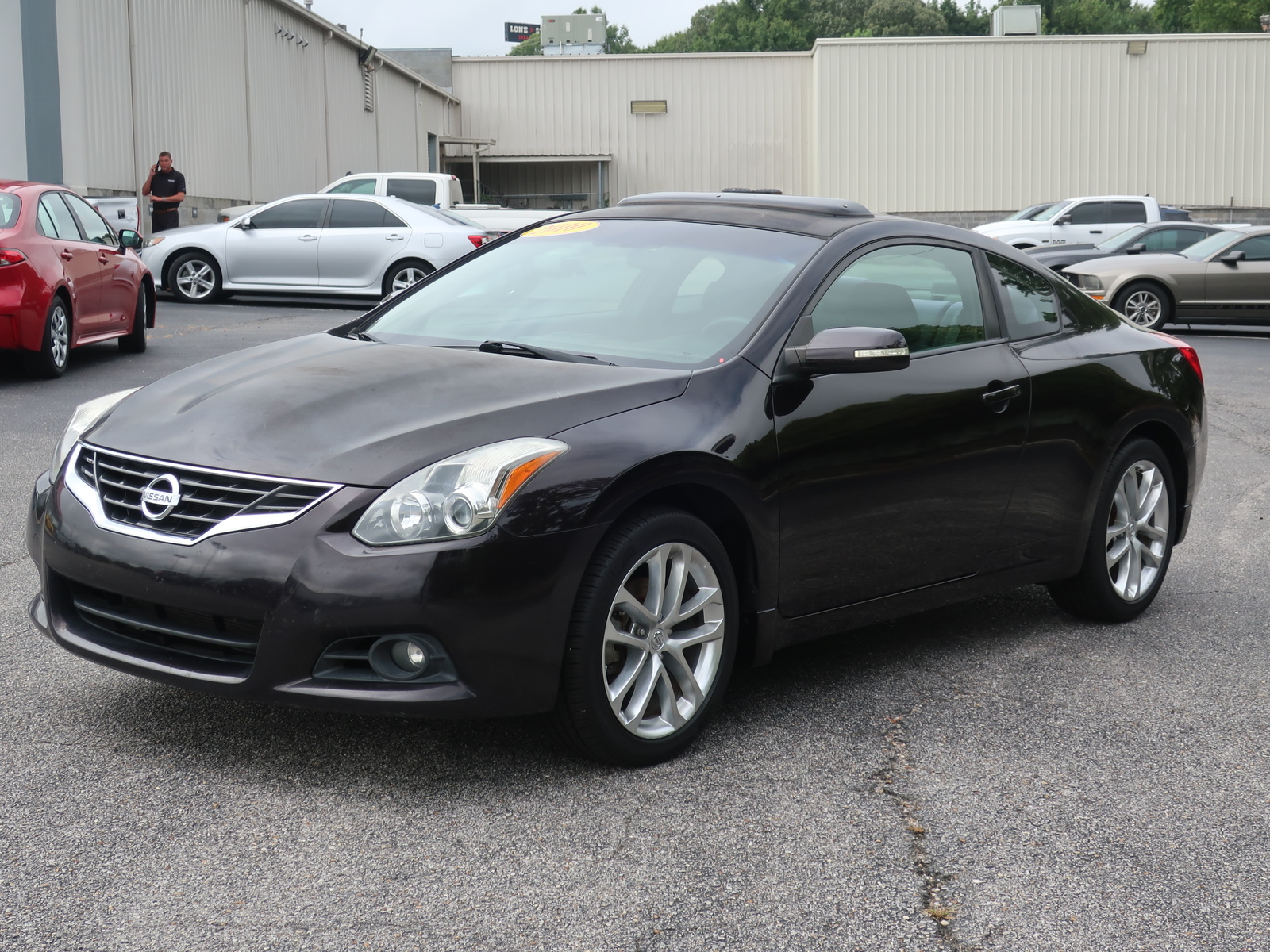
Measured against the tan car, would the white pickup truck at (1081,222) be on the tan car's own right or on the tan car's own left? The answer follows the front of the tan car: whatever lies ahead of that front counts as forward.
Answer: on the tan car's own right

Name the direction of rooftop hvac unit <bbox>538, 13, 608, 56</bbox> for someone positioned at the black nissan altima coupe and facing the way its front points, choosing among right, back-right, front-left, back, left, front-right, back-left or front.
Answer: back-right

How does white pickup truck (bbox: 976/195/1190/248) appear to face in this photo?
to the viewer's left

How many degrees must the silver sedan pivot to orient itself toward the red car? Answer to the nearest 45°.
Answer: approximately 90° to its left

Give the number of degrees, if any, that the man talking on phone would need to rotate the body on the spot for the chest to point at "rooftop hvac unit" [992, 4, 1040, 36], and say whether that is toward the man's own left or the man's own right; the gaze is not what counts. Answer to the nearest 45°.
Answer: approximately 135° to the man's own left

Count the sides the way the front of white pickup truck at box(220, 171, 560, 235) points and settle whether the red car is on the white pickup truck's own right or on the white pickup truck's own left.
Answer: on the white pickup truck's own left

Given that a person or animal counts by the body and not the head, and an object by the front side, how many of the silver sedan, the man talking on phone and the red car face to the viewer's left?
1

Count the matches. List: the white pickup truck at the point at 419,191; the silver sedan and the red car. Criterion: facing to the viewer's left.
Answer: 2

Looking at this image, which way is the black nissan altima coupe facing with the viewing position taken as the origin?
facing the viewer and to the left of the viewer

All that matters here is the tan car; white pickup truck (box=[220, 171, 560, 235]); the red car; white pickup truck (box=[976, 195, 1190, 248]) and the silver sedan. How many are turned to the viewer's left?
4

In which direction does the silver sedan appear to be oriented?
to the viewer's left

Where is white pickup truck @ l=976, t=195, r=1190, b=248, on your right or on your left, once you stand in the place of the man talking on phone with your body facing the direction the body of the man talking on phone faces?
on your left

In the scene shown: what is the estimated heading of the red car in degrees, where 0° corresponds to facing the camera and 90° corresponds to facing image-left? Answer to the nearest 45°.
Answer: approximately 225°
